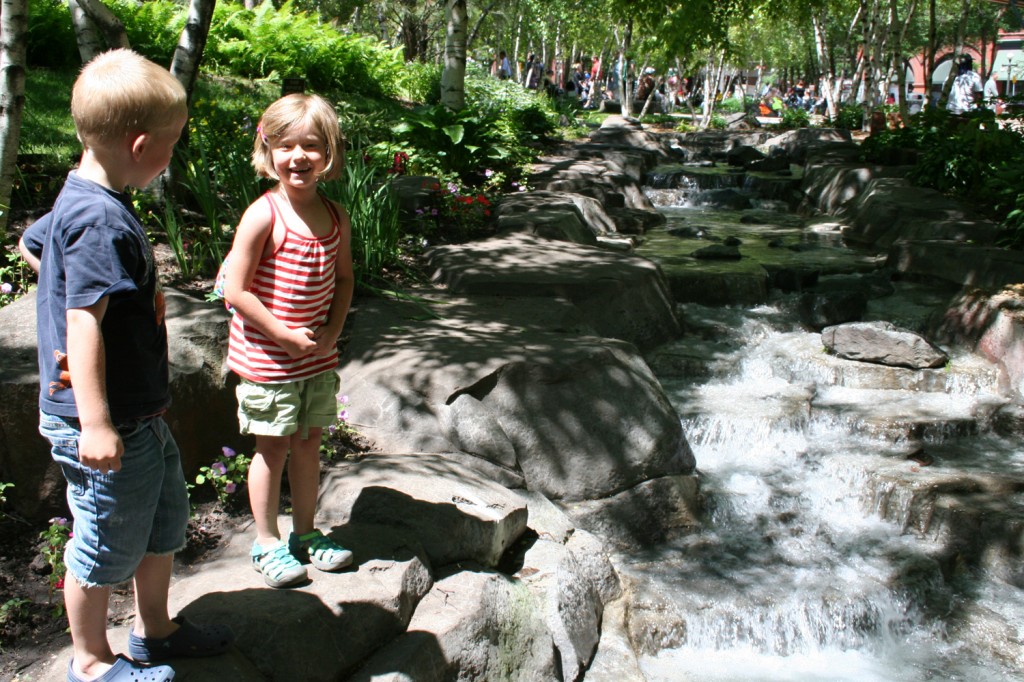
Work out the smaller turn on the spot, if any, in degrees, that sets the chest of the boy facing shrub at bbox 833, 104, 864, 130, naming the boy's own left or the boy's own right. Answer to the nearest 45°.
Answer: approximately 45° to the boy's own left

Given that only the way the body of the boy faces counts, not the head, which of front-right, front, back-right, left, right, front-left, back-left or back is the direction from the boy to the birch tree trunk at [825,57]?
front-left

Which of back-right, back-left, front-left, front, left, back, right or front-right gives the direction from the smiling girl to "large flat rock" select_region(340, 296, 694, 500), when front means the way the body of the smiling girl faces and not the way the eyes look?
left

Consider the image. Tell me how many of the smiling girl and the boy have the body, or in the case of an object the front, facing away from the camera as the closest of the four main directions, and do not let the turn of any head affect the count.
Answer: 0

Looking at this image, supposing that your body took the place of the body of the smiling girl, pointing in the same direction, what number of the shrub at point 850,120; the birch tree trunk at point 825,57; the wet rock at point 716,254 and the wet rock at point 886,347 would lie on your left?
4

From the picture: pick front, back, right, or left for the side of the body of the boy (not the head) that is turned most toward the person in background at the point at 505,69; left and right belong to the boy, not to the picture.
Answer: left

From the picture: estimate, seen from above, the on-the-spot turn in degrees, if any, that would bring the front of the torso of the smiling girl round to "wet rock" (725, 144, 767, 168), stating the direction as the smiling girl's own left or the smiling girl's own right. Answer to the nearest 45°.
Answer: approximately 90° to the smiling girl's own left

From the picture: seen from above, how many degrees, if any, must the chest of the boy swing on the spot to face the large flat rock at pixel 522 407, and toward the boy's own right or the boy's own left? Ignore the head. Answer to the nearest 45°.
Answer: approximately 45° to the boy's own left

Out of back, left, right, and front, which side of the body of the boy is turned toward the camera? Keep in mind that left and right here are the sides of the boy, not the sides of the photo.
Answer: right

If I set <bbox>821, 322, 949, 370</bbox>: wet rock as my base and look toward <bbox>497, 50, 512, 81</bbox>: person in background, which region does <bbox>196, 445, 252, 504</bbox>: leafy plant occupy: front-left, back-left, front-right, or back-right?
back-left

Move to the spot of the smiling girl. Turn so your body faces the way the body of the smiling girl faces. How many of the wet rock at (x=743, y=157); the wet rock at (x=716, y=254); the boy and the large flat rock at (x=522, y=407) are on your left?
3

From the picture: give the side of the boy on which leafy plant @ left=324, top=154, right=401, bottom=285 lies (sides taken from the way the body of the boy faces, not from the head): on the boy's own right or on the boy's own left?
on the boy's own left

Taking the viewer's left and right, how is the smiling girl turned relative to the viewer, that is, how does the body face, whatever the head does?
facing the viewer and to the right of the viewer

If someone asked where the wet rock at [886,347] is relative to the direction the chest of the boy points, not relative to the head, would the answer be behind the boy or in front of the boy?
in front

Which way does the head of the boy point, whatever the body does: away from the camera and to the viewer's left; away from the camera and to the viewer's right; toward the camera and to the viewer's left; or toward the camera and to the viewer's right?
away from the camera and to the viewer's right
